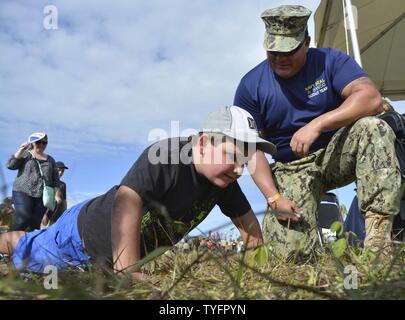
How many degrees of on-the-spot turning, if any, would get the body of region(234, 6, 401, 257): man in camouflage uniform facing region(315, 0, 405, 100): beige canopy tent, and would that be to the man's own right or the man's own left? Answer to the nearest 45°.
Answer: approximately 180°

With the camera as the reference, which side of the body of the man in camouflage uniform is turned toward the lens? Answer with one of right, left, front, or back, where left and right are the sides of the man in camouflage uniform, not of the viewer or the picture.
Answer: front

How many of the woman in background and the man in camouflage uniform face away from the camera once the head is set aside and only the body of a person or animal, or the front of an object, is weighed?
0

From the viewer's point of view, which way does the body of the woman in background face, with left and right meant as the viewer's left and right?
facing the viewer and to the right of the viewer

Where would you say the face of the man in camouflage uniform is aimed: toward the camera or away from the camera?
toward the camera

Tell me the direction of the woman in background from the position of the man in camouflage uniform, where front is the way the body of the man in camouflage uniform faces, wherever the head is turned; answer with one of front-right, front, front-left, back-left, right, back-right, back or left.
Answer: back-right

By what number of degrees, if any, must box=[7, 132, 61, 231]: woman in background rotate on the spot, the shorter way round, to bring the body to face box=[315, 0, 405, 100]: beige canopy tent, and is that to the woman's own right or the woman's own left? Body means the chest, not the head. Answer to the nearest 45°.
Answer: approximately 45° to the woman's own left
